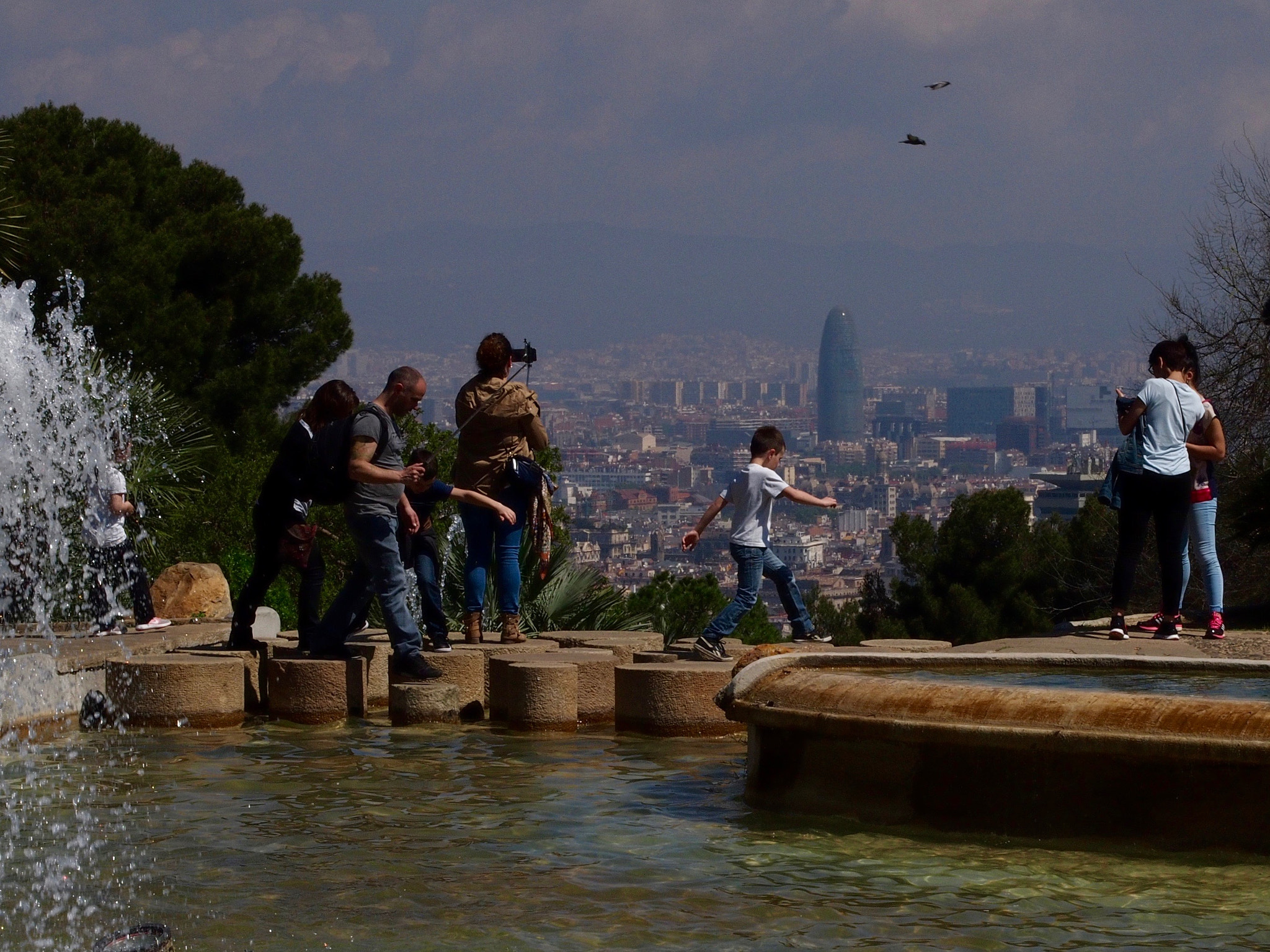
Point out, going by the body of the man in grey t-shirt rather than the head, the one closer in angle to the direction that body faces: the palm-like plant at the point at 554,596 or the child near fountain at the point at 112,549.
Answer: the palm-like plant

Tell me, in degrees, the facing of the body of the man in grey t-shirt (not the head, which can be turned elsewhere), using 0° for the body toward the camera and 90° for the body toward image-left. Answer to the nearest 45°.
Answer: approximately 270°

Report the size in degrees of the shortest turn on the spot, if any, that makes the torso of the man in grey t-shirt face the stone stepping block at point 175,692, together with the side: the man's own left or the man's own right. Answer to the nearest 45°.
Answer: approximately 180°

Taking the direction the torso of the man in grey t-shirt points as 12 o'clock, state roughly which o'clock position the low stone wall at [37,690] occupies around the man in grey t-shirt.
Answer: The low stone wall is roughly at 6 o'clock from the man in grey t-shirt.

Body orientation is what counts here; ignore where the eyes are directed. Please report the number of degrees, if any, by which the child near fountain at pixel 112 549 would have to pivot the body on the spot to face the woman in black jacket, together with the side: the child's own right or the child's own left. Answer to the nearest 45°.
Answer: approximately 45° to the child's own right

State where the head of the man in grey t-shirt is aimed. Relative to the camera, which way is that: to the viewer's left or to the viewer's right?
to the viewer's right
